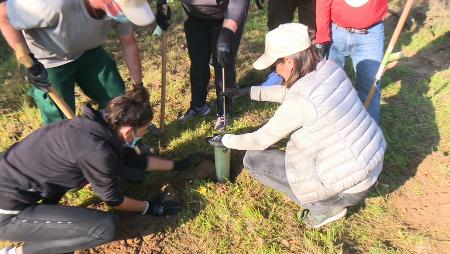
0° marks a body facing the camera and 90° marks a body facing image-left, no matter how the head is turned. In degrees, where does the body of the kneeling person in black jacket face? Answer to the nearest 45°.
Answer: approximately 270°

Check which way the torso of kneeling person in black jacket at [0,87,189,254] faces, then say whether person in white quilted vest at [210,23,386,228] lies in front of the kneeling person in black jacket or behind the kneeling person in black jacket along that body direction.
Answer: in front

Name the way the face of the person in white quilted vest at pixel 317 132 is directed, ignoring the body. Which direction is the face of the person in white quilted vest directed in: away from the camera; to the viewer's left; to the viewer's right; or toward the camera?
to the viewer's left

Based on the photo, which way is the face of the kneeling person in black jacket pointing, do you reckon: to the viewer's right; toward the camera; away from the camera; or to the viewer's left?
to the viewer's right

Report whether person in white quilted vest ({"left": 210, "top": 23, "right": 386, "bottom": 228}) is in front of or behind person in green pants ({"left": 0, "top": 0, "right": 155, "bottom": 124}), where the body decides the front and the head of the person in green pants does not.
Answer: in front

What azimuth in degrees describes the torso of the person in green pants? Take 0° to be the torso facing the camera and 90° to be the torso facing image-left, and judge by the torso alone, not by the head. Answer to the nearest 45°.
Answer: approximately 315°

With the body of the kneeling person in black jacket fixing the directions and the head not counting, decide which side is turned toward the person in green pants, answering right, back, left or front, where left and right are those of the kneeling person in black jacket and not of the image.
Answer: left
